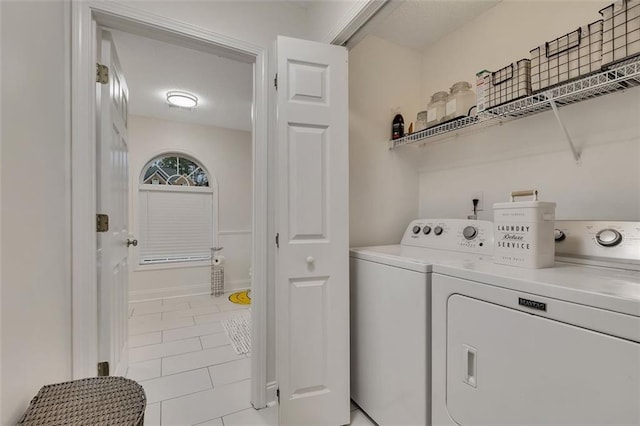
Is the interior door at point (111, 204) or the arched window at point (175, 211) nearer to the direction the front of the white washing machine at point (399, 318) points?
the interior door

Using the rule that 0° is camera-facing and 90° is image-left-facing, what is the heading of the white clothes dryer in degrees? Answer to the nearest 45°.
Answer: approximately 45°

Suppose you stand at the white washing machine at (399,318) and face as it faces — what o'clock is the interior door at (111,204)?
The interior door is roughly at 1 o'clock from the white washing machine.

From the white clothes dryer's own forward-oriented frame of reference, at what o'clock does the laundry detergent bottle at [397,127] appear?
The laundry detergent bottle is roughly at 3 o'clock from the white clothes dryer.

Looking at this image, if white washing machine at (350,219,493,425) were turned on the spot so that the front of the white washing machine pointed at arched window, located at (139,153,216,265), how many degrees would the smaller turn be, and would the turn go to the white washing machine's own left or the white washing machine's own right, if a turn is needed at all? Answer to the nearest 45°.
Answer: approximately 90° to the white washing machine's own right

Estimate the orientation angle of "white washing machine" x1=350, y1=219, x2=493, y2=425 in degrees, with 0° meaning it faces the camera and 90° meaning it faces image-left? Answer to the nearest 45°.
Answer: approximately 45°

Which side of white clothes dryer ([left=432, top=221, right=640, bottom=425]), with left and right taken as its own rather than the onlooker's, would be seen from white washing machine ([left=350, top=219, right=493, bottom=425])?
right
